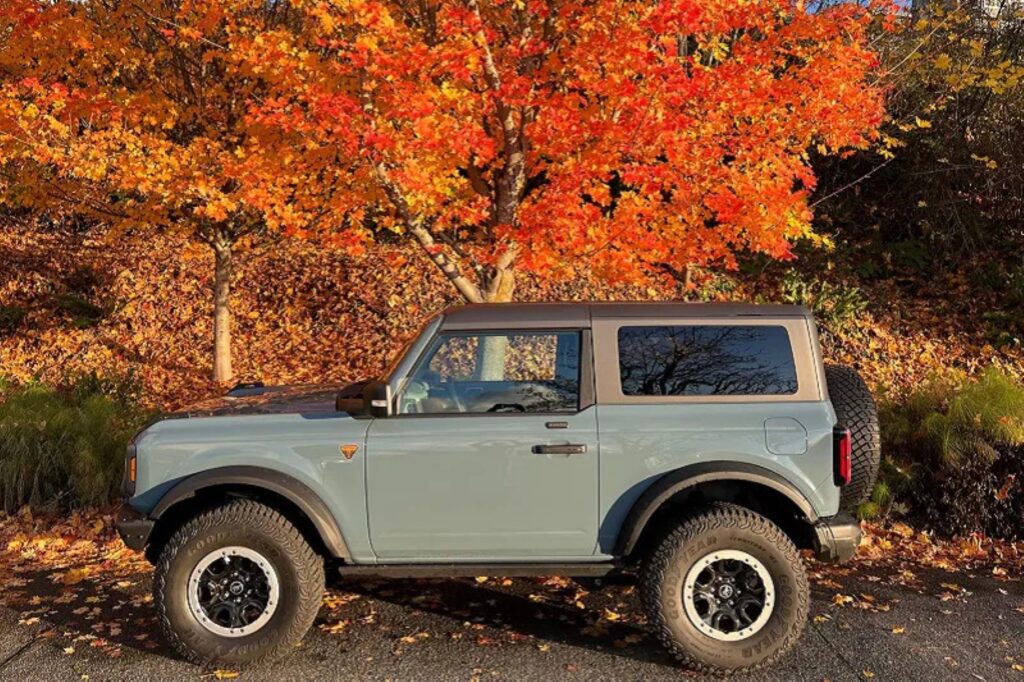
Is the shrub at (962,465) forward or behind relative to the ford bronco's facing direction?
behind

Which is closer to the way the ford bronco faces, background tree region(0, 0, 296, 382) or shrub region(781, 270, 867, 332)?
the background tree

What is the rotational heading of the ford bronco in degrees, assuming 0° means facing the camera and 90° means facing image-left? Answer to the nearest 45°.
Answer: approximately 90°

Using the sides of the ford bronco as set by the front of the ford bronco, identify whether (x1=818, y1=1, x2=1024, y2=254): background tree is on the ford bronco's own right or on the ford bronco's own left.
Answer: on the ford bronco's own right

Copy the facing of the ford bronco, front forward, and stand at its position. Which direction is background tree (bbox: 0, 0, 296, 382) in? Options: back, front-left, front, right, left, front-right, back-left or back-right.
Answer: front-right

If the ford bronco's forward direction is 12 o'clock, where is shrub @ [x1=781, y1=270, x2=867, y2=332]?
The shrub is roughly at 4 o'clock from the ford bronco.
